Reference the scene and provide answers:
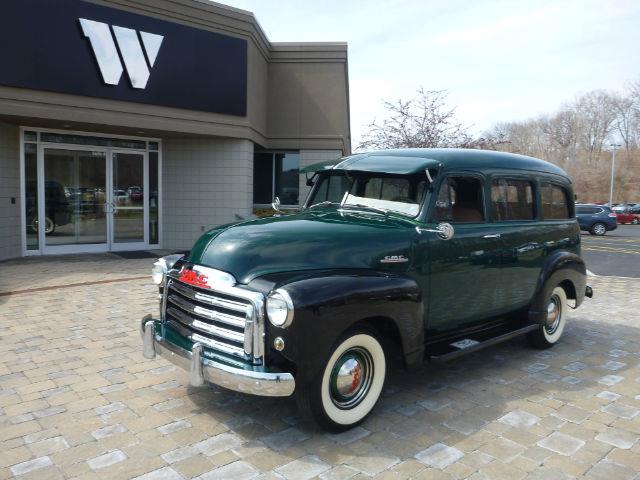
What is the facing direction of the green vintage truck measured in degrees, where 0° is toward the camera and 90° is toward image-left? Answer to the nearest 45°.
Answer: approximately 45°

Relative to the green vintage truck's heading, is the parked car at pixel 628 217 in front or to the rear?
to the rear

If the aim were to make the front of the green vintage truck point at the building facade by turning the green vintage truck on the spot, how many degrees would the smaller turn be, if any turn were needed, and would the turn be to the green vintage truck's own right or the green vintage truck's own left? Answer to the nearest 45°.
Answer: approximately 90° to the green vintage truck's own right

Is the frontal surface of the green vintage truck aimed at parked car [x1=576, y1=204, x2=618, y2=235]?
no
